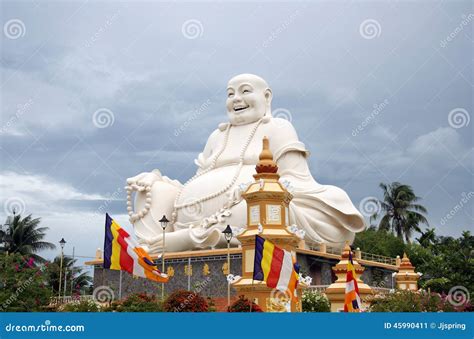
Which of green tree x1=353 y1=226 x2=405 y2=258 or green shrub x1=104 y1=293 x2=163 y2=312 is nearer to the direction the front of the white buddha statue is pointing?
the green shrub

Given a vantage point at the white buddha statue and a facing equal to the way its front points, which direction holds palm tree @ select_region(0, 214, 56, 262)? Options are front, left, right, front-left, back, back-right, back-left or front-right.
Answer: right

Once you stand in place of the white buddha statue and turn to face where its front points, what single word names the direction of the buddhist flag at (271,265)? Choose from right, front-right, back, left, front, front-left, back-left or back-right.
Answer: front-left

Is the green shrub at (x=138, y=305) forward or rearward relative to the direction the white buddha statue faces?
forward

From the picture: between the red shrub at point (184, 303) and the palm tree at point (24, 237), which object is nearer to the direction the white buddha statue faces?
the red shrub

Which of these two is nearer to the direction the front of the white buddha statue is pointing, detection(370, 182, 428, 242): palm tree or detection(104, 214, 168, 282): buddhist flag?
the buddhist flag

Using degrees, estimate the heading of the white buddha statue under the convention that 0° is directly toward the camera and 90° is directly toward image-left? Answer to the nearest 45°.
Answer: approximately 45°

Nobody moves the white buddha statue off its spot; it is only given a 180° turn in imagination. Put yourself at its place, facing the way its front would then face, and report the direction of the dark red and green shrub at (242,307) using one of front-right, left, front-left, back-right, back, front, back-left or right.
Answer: back-right

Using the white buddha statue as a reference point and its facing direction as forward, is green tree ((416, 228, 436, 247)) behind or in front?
behind

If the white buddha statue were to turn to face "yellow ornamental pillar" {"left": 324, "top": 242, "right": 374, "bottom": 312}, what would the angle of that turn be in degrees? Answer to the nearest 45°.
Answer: approximately 90° to its left

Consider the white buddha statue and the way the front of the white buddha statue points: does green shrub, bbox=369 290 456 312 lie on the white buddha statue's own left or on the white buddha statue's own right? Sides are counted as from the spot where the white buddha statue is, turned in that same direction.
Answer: on the white buddha statue's own left
